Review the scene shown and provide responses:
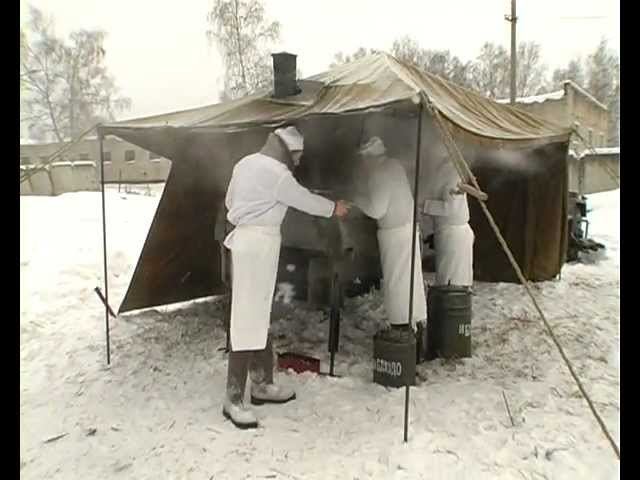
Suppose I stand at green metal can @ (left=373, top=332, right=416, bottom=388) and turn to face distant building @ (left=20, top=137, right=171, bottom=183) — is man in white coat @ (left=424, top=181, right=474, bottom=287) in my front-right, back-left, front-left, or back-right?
front-right

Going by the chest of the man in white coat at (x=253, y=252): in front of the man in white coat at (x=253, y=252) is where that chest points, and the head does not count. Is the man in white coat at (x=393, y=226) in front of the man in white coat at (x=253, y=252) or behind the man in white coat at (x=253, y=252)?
in front

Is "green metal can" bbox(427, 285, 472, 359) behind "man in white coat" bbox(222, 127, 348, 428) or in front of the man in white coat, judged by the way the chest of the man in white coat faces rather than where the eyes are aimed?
in front

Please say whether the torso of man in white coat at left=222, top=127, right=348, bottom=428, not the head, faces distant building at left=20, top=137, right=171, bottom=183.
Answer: no

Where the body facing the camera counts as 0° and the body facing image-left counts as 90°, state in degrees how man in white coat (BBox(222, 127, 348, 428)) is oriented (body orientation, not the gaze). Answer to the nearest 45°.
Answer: approximately 270°

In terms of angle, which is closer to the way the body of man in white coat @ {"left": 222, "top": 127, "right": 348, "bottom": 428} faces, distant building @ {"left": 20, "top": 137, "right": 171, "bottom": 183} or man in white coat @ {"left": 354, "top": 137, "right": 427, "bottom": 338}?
the man in white coat

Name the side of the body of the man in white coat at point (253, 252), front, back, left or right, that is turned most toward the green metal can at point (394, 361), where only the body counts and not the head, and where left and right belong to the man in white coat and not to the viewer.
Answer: front

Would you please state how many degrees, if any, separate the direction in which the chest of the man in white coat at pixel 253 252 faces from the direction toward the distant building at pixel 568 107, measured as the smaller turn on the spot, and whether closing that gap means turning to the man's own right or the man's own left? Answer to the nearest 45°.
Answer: approximately 45° to the man's own left

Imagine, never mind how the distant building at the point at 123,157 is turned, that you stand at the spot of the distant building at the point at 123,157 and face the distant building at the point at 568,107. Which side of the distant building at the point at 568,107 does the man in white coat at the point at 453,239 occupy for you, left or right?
right

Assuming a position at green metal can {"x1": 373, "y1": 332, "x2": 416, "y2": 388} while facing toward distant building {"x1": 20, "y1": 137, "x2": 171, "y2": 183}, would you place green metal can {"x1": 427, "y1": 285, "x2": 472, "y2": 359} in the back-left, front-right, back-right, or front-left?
front-right

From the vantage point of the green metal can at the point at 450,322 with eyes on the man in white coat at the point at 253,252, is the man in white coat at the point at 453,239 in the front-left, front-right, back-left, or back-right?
back-right

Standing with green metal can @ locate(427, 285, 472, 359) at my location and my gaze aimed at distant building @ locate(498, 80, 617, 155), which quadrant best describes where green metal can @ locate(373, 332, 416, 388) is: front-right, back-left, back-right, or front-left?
back-left

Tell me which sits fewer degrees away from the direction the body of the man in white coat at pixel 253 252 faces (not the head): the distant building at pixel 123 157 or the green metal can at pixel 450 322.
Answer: the green metal can
